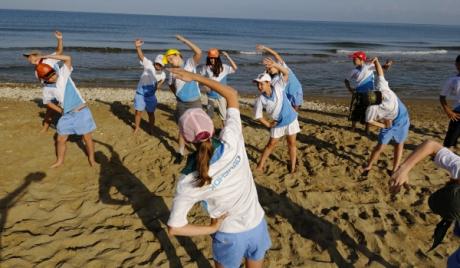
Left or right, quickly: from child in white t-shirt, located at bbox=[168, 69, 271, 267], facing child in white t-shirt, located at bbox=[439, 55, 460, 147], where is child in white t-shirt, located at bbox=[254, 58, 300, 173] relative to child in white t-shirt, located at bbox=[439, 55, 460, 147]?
left

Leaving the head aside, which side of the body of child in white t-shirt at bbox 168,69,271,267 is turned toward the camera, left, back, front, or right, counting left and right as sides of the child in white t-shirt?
back

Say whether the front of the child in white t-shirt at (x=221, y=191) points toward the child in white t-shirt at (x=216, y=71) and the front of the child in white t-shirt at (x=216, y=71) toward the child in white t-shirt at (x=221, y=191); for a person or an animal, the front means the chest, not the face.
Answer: yes

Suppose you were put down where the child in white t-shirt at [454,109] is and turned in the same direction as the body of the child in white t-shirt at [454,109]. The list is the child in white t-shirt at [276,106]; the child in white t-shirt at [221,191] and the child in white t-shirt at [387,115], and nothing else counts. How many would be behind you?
0

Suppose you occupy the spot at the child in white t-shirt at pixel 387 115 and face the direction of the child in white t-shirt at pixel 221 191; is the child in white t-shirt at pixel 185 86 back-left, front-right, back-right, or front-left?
front-right

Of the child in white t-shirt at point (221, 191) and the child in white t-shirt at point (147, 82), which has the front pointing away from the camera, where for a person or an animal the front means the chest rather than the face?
the child in white t-shirt at point (221, 191)

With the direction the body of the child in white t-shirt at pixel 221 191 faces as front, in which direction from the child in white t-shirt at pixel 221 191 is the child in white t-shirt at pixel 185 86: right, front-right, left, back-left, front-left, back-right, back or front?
front

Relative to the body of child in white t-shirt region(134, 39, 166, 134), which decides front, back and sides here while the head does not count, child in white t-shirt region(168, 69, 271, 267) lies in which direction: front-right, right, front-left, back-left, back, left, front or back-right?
front

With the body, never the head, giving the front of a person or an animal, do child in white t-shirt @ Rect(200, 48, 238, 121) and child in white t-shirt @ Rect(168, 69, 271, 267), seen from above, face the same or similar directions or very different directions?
very different directions

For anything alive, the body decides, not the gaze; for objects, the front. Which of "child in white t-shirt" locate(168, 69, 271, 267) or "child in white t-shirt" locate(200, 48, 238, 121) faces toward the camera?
"child in white t-shirt" locate(200, 48, 238, 121)

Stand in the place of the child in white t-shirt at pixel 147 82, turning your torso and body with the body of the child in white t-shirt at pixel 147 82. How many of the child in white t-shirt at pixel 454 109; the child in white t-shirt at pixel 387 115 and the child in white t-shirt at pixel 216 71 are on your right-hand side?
0

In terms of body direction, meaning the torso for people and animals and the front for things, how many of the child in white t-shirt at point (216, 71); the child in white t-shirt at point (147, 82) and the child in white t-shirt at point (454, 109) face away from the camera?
0

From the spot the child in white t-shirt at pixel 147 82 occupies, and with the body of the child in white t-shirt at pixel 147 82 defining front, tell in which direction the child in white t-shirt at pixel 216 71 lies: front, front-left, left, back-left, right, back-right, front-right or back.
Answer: left

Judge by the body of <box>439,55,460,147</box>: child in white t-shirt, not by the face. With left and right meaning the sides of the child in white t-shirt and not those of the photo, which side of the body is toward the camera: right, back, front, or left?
front

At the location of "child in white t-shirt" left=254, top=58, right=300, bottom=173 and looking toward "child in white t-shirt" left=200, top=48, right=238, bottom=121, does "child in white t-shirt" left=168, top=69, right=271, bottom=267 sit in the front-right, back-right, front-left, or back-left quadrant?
back-left

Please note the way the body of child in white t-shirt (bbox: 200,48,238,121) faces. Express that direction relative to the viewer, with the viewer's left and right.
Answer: facing the viewer

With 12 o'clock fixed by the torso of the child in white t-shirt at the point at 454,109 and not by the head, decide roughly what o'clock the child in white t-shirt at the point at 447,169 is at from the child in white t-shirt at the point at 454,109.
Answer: the child in white t-shirt at the point at 447,169 is roughly at 12 o'clock from the child in white t-shirt at the point at 454,109.

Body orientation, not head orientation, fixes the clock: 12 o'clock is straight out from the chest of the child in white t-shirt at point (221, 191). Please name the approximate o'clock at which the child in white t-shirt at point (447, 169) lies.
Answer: the child in white t-shirt at point (447, 169) is roughly at 3 o'clock from the child in white t-shirt at point (221, 191).

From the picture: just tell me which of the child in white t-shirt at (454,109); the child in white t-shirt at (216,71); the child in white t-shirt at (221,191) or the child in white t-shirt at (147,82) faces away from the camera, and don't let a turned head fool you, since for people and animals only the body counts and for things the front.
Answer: the child in white t-shirt at (221,191)
